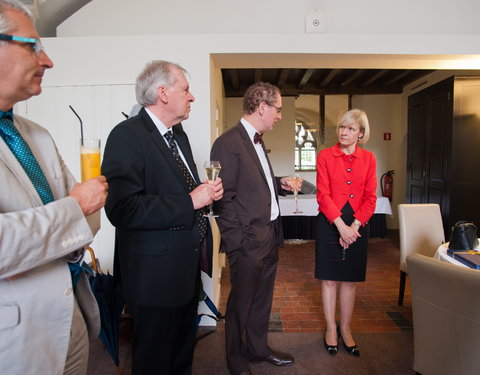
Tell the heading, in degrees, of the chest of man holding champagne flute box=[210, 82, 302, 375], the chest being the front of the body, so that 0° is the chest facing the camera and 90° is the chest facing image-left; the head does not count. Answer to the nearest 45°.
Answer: approximately 270°

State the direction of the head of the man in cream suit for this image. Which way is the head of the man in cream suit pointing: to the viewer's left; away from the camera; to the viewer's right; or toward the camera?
to the viewer's right

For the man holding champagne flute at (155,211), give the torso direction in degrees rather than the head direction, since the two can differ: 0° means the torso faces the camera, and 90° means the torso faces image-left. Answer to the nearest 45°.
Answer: approximately 315°

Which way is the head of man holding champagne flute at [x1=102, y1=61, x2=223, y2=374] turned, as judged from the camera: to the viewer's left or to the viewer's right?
to the viewer's right

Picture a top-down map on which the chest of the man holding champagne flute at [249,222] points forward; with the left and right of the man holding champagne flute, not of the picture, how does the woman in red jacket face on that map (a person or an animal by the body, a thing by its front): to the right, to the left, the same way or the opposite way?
to the right

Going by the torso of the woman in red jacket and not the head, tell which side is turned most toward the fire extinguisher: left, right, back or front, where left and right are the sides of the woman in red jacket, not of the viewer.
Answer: back

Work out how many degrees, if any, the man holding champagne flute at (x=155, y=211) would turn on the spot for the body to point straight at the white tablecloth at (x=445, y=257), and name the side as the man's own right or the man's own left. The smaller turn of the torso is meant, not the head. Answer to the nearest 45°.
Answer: approximately 45° to the man's own left

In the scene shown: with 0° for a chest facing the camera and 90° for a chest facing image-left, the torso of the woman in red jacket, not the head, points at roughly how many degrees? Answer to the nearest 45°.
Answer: approximately 0°

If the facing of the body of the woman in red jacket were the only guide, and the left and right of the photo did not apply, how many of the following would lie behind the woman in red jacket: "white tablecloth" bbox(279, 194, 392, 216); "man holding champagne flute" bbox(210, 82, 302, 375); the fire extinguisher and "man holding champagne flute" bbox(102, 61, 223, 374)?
2
